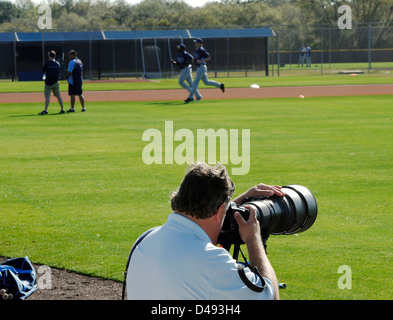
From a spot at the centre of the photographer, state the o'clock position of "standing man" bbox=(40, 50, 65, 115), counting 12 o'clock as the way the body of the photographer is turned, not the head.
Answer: The standing man is roughly at 10 o'clock from the photographer.

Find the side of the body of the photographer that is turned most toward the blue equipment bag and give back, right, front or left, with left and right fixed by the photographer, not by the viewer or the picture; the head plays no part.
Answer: left

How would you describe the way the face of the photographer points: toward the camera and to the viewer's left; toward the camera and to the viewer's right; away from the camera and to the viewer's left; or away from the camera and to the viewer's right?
away from the camera and to the viewer's right

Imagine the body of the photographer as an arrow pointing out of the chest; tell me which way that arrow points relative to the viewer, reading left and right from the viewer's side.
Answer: facing away from the viewer and to the right of the viewer

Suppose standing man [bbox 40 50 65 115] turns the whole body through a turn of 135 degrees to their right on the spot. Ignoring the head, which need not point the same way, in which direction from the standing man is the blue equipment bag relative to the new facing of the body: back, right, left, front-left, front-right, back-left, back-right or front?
right

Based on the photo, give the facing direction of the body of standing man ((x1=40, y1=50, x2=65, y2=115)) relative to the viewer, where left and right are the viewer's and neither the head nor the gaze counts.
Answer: facing away from the viewer and to the left of the viewer

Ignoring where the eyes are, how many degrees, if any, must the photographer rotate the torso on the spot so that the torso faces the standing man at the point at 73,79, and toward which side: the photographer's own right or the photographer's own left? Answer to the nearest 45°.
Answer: approximately 45° to the photographer's own left

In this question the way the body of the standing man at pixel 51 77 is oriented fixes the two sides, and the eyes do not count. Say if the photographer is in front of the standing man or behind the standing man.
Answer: behind
